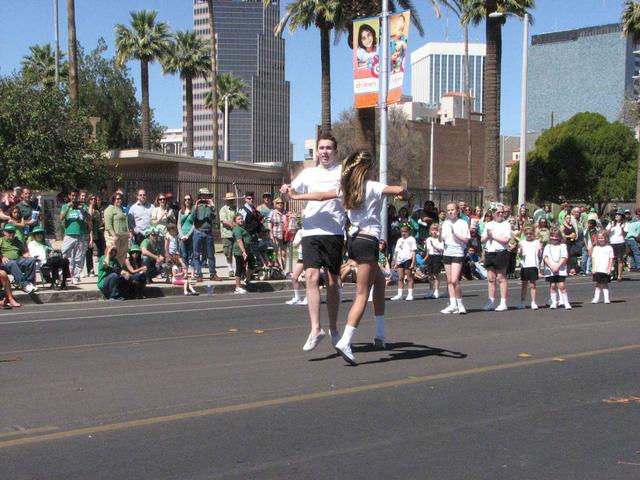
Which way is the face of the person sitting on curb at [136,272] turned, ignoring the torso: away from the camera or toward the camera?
toward the camera

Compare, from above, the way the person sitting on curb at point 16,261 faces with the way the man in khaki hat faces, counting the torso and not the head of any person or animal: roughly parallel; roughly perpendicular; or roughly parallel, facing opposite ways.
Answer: roughly parallel

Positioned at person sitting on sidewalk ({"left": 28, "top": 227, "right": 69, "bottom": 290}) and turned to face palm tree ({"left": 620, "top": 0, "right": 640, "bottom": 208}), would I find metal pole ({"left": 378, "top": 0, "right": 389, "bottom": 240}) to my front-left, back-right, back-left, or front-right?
front-right

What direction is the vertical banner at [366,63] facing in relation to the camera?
toward the camera

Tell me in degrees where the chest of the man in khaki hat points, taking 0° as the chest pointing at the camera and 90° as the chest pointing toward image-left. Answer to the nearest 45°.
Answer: approximately 315°

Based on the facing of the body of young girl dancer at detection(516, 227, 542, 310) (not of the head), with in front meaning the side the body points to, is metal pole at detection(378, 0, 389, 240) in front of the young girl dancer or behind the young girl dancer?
behind

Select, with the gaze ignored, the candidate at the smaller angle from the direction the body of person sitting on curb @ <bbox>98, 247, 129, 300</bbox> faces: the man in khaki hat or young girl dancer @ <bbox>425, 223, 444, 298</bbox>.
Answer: the young girl dancer

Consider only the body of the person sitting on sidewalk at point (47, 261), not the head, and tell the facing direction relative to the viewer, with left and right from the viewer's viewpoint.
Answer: facing the viewer and to the right of the viewer

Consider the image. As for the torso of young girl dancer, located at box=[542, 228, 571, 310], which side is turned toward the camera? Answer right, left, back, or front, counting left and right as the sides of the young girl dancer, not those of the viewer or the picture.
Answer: front

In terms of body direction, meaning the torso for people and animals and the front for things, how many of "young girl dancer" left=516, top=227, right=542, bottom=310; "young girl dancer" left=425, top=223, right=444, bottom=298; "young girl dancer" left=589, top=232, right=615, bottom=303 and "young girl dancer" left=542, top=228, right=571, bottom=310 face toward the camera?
4

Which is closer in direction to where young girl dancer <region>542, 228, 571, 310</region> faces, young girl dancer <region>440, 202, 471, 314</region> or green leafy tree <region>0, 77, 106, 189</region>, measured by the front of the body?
the young girl dancer
